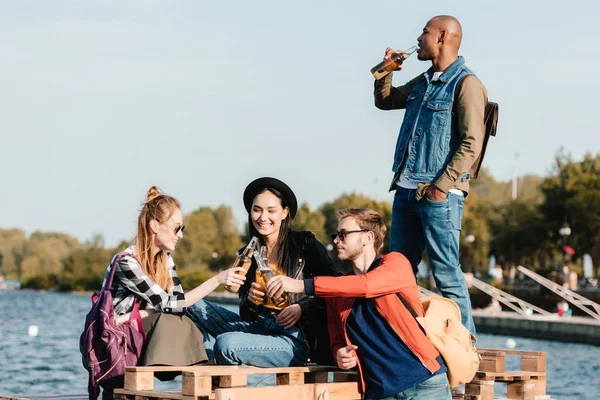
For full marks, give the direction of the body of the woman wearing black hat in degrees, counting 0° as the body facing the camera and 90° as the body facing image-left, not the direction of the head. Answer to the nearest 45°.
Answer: approximately 45°

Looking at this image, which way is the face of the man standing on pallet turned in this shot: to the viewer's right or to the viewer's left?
to the viewer's left

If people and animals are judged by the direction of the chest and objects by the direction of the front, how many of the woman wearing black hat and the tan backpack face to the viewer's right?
1

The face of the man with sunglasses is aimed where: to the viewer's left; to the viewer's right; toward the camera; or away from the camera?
to the viewer's left

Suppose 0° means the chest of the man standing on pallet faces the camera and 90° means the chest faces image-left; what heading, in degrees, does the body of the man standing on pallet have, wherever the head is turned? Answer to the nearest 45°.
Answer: approximately 45°

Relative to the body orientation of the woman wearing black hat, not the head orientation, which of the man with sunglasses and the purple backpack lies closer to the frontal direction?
the purple backpack

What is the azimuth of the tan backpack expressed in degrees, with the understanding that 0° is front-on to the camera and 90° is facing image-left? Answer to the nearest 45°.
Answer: approximately 270°

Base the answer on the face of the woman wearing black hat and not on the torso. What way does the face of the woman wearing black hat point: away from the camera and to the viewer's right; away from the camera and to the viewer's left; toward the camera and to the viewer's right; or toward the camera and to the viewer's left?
toward the camera and to the viewer's left

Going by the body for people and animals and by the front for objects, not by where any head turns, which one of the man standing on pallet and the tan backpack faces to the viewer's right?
the tan backpack

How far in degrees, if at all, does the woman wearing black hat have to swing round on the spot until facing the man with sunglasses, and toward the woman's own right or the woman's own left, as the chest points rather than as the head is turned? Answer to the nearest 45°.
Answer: approximately 90° to the woman's own left

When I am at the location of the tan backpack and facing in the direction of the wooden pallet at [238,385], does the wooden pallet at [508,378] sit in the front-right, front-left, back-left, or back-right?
back-right

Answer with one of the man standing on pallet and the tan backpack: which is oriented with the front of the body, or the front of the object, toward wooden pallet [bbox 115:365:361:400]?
the man standing on pallet

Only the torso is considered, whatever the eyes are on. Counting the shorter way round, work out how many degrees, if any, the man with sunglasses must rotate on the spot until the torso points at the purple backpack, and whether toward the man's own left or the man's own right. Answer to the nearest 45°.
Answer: approximately 45° to the man's own right
